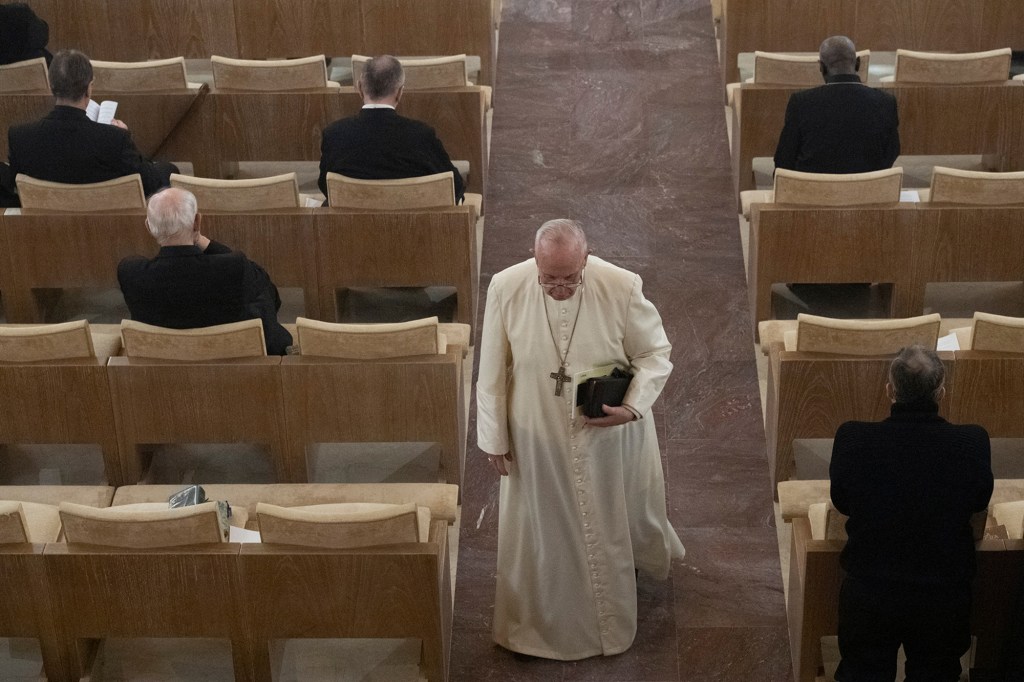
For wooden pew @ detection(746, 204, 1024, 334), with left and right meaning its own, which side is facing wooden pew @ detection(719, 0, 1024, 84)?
front

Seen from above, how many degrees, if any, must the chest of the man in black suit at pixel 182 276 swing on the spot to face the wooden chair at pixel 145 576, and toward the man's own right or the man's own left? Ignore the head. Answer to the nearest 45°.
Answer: approximately 180°

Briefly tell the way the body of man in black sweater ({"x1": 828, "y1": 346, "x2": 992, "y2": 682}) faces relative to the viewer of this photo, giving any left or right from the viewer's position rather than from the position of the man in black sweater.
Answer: facing away from the viewer

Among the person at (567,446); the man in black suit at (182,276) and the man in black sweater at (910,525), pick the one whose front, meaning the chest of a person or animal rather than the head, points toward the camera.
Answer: the person

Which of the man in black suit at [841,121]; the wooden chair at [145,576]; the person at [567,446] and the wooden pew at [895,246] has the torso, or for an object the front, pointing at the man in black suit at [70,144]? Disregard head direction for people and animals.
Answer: the wooden chair

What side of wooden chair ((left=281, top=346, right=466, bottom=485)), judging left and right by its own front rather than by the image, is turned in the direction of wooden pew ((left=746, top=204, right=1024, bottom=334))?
right

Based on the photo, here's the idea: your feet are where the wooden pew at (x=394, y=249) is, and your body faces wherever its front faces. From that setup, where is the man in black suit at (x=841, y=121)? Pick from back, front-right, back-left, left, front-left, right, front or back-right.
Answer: right

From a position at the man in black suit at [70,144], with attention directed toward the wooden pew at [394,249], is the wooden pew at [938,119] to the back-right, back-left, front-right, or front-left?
front-left

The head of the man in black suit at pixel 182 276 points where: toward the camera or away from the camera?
away from the camera

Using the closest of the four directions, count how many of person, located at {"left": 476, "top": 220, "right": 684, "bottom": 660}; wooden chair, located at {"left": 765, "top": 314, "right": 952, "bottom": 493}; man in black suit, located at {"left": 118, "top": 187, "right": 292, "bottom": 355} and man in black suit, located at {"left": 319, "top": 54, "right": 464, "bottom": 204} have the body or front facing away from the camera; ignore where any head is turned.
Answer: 3

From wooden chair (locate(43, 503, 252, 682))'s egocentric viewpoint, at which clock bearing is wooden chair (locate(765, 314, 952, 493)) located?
wooden chair (locate(765, 314, 952, 493)) is roughly at 3 o'clock from wooden chair (locate(43, 503, 252, 682)).

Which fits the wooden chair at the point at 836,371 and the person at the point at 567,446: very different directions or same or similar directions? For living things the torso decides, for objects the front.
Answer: very different directions

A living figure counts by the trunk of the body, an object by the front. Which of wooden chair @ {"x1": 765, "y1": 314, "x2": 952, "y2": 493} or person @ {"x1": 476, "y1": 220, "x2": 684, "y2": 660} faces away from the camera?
the wooden chair

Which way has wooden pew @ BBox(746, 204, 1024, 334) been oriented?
away from the camera

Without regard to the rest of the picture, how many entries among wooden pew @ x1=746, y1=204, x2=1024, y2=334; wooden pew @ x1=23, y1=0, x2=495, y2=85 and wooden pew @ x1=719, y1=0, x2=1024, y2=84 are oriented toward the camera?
0

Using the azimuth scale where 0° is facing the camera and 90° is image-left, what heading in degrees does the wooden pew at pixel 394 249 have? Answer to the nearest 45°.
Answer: approximately 180°

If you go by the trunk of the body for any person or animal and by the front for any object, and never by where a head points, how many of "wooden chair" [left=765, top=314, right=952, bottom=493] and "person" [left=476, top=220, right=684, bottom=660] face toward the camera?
1
